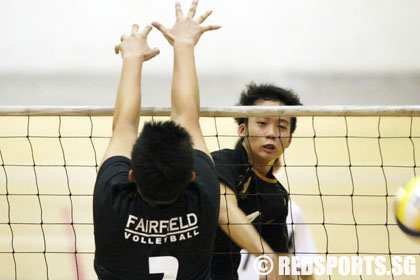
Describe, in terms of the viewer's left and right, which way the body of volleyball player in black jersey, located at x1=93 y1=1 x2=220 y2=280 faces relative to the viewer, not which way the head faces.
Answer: facing away from the viewer

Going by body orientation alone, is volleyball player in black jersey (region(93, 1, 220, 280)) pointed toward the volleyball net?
yes

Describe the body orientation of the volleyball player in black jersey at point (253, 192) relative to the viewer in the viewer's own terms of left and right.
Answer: facing the viewer and to the right of the viewer

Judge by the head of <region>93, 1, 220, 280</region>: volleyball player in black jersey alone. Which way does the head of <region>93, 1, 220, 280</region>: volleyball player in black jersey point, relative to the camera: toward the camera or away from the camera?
away from the camera

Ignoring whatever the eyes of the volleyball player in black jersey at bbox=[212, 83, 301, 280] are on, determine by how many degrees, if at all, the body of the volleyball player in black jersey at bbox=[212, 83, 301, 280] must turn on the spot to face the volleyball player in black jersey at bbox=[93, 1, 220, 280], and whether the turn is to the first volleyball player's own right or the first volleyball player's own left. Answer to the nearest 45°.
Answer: approximately 45° to the first volleyball player's own right

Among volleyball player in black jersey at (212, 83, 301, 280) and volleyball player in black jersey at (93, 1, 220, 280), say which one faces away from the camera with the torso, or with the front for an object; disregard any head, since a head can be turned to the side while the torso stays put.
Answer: volleyball player in black jersey at (93, 1, 220, 280)

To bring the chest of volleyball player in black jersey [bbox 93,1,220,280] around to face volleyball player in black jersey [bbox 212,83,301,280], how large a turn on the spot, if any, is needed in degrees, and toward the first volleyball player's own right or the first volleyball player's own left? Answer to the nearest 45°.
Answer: approximately 45° to the first volleyball player's own right
